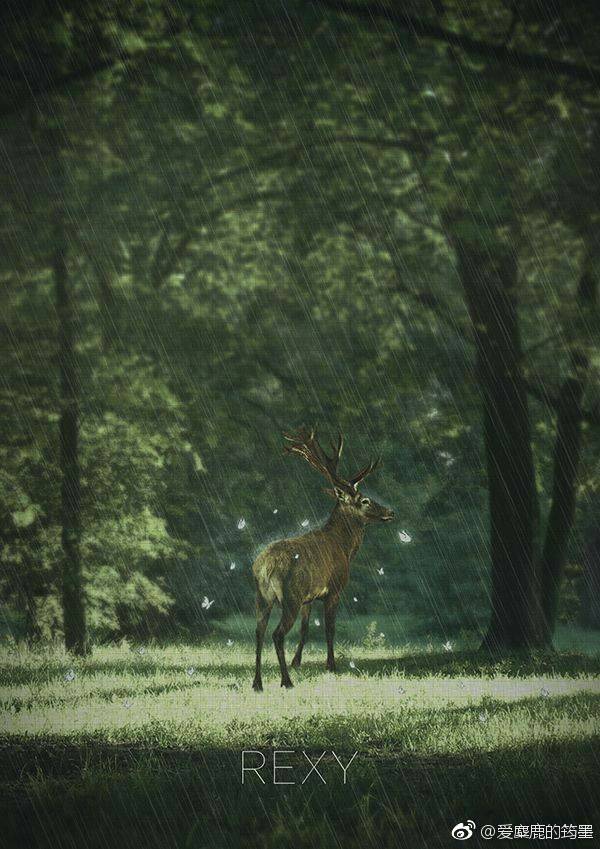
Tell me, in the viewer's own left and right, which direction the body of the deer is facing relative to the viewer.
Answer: facing away from the viewer and to the right of the viewer

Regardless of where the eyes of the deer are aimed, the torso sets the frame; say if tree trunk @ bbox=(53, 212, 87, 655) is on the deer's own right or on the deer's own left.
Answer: on the deer's own left

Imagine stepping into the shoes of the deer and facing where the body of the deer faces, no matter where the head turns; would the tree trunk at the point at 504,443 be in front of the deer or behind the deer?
in front

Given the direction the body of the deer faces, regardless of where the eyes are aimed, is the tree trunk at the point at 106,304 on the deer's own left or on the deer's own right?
on the deer's own left
